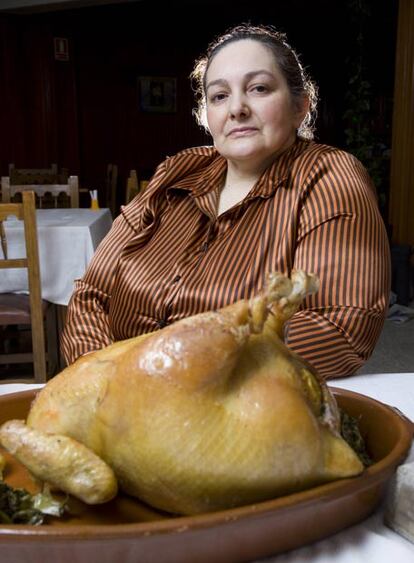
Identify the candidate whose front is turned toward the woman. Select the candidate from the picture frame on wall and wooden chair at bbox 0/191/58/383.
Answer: the picture frame on wall

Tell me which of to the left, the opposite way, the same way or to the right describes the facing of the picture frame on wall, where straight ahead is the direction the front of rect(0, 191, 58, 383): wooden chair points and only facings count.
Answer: the opposite way

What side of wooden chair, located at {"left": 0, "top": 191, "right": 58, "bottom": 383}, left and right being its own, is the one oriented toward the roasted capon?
back

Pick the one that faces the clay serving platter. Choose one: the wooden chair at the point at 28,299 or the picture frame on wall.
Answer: the picture frame on wall

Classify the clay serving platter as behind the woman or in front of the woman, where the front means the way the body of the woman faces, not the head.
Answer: in front

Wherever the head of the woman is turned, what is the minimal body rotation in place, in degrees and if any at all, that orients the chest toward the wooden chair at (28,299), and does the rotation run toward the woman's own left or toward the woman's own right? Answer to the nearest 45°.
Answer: approximately 90° to the woman's own right

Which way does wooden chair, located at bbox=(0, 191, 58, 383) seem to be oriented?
away from the camera

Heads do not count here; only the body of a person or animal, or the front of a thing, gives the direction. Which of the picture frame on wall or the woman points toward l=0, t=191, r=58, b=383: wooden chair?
the picture frame on wall

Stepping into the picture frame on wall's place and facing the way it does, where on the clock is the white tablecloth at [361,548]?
The white tablecloth is roughly at 12 o'clock from the picture frame on wall.

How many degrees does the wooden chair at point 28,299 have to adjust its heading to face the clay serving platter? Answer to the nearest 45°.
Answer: approximately 180°

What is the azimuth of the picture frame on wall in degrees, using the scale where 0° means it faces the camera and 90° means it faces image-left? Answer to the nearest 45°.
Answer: approximately 0°

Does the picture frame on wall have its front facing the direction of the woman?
yes

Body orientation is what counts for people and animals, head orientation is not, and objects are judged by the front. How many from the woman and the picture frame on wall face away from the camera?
0

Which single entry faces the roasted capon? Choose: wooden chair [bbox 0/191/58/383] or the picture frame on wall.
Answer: the picture frame on wall

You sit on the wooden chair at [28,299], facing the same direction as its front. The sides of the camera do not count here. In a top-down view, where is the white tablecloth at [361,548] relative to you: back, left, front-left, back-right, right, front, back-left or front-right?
back

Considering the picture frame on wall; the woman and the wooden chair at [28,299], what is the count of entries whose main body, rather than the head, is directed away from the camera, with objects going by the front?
1

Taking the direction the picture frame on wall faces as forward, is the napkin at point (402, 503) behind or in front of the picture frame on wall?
in front
